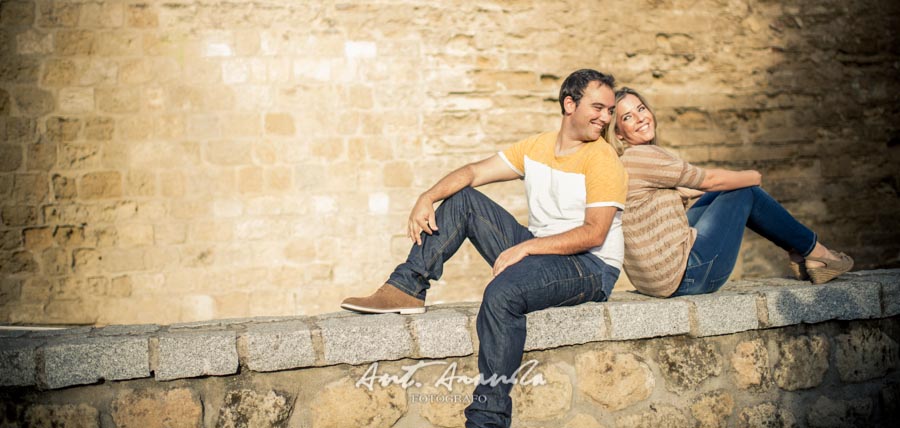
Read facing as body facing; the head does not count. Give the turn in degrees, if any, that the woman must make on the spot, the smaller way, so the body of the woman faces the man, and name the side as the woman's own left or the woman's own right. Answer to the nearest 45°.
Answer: approximately 135° to the woman's own right

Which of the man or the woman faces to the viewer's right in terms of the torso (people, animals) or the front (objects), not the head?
the woman

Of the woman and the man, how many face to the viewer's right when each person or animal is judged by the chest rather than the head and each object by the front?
1

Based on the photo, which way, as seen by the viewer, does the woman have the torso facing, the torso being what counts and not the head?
to the viewer's right

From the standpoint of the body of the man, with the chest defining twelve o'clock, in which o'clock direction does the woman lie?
The woman is roughly at 7 o'clock from the man.

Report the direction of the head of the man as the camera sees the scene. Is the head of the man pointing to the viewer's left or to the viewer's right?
to the viewer's right

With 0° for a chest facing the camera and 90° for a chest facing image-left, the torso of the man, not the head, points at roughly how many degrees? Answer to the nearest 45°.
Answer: approximately 45°
